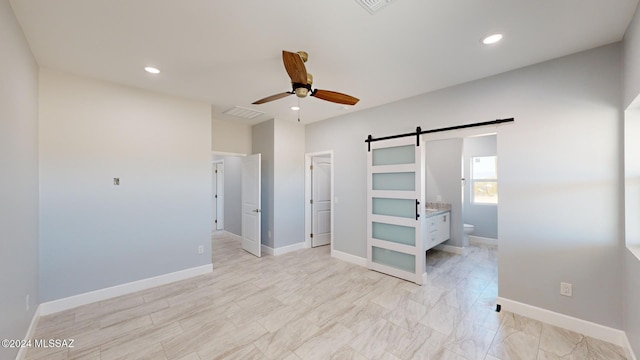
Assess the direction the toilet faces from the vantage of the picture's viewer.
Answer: facing to the right of the viewer

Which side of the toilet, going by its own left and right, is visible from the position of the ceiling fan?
right

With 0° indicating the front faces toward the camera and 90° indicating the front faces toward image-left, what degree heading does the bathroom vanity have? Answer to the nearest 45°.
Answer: approximately 315°

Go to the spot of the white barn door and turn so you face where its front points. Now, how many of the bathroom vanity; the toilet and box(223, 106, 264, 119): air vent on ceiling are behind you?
2

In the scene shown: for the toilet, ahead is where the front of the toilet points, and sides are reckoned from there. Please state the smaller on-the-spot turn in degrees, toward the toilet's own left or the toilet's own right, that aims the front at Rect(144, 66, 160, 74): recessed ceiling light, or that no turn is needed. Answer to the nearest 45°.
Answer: approximately 135° to the toilet's own right

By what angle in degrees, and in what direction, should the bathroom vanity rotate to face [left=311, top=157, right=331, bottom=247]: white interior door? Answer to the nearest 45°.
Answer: approximately 135° to its right

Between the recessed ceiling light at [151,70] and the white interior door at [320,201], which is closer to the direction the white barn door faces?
the recessed ceiling light

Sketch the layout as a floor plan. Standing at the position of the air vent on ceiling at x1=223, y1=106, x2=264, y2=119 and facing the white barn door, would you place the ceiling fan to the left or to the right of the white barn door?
right
